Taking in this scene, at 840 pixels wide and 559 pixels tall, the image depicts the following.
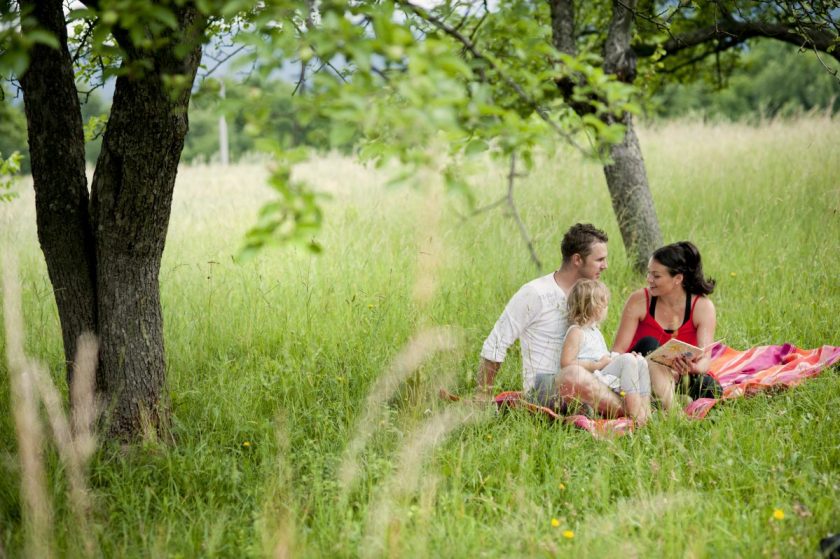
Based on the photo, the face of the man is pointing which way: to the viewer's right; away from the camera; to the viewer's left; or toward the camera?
to the viewer's right

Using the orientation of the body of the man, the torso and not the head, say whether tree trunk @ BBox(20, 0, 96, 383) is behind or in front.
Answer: behind

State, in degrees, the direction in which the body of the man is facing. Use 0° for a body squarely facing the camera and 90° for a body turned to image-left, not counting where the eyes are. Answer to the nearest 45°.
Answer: approximately 270°

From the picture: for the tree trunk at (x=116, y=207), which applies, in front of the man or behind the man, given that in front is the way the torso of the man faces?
behind

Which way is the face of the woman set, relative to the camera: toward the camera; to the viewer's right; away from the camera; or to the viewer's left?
to the viewer's left

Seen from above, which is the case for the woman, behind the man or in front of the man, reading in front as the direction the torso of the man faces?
in front

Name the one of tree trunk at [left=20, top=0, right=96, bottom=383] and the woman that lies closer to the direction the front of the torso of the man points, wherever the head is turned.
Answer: the woman
